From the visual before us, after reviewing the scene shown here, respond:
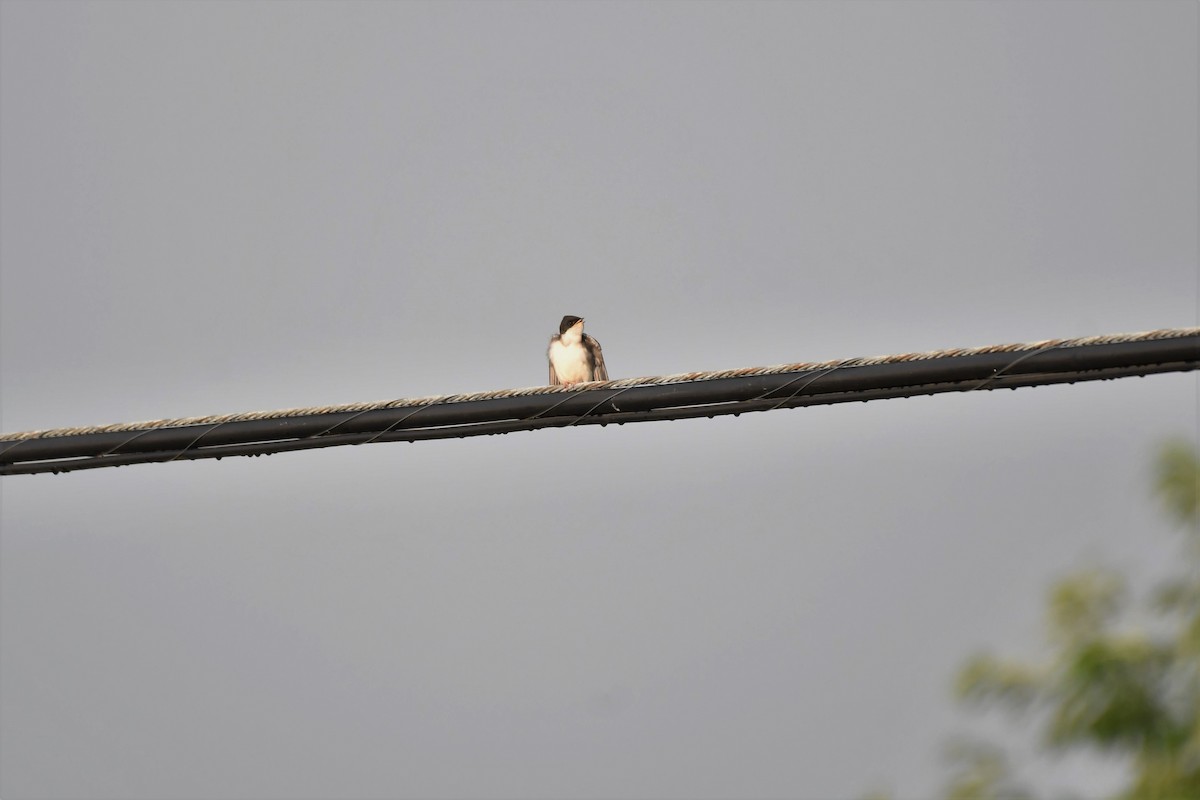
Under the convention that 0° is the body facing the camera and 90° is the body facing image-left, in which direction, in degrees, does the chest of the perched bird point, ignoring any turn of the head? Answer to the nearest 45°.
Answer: approximately 0°
